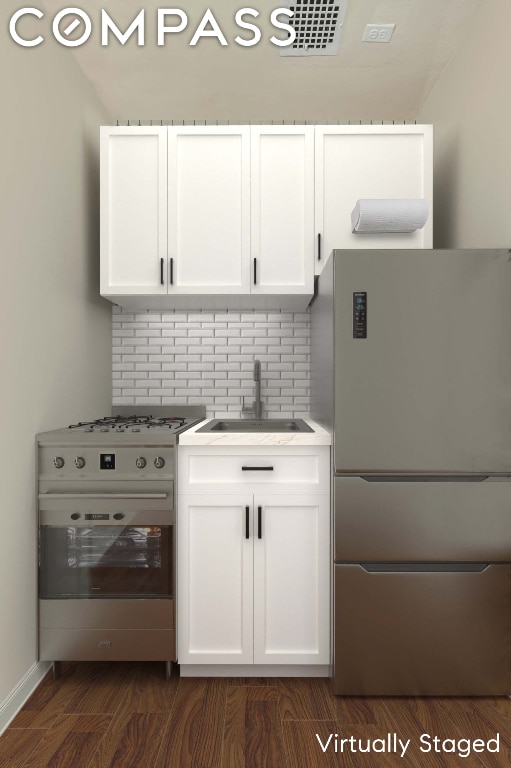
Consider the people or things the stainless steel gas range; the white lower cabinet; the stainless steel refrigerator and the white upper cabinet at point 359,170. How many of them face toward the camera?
4

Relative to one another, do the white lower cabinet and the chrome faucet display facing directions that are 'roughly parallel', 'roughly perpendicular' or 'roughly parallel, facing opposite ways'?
roughly parallel

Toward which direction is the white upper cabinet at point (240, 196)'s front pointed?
toward the camera

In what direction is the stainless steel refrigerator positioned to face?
toward the camera

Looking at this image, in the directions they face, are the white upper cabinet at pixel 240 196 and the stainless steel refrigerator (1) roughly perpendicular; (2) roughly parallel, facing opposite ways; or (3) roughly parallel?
roughly parallel

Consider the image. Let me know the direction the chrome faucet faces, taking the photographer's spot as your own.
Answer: facing the viewer

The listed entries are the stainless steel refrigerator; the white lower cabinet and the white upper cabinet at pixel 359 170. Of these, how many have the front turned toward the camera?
3

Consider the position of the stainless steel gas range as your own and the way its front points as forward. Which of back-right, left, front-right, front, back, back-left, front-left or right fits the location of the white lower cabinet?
left
